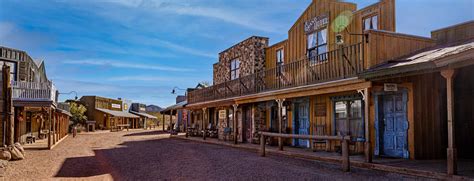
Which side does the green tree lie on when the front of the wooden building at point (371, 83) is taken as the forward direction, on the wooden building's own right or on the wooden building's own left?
on the wooden building's own right

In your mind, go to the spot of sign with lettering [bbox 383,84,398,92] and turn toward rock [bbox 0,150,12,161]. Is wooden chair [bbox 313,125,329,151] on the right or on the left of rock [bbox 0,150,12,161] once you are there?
right

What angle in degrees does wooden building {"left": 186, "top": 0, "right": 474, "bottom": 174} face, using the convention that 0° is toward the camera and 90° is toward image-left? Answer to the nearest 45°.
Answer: approximately 45°
